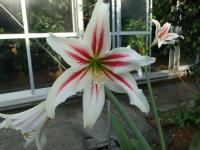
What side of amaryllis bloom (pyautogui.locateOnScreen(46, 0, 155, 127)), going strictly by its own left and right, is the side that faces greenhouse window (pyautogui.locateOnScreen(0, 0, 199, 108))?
back

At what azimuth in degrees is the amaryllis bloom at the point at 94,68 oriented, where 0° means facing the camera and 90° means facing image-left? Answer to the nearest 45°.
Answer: approximately 0°

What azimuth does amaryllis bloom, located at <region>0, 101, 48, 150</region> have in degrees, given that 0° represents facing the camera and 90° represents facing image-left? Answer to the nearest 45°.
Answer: approximately 90°

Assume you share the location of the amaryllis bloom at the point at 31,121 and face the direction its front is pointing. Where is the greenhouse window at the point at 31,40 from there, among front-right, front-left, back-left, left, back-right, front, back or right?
right

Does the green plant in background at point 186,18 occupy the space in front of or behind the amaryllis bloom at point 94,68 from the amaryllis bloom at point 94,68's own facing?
behind

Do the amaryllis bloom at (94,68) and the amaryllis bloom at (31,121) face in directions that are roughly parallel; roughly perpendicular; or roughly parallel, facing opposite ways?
roughly perpendicular

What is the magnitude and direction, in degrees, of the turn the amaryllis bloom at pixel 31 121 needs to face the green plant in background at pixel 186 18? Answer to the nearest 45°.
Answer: approximately 135° to its right

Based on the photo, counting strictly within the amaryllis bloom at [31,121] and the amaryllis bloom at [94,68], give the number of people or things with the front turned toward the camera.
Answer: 1
